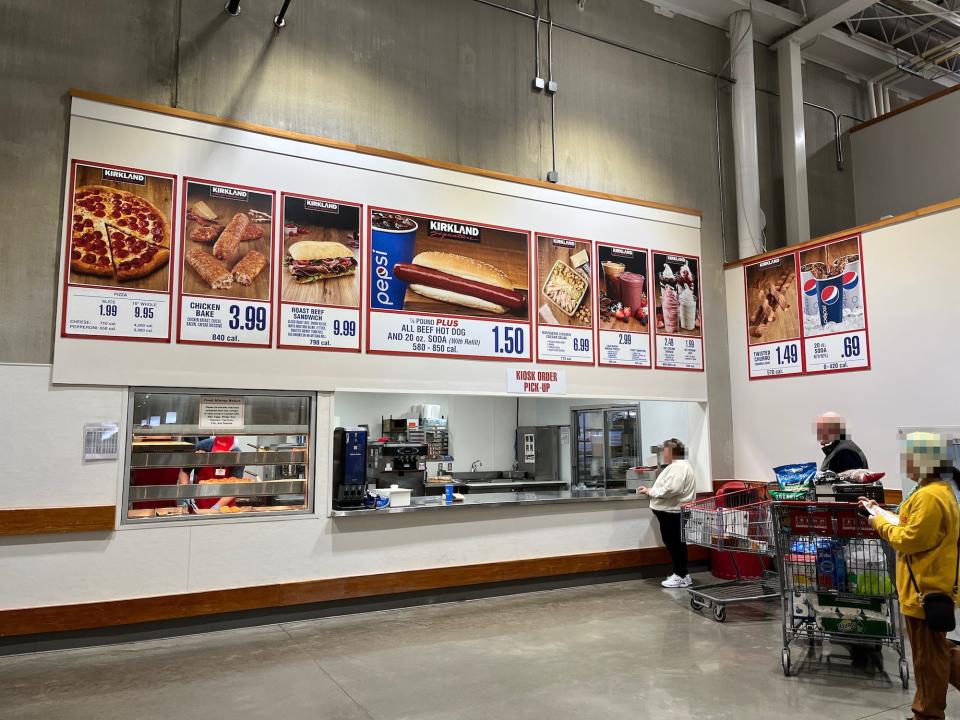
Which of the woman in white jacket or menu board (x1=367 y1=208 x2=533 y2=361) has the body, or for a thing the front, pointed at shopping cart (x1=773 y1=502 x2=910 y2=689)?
the menu board

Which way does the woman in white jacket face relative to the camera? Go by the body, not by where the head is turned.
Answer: to the viewer's left

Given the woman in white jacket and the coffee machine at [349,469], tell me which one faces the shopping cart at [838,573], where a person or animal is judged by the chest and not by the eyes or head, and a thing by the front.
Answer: the coffee machine

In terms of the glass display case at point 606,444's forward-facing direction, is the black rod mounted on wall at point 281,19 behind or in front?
in front

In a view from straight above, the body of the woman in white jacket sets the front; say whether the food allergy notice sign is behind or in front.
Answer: in front

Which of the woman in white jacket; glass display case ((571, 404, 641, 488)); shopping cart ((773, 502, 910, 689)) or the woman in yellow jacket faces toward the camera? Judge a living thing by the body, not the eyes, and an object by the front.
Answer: the glass display case

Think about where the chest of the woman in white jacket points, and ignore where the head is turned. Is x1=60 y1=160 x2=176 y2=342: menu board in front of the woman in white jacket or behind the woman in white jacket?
in front

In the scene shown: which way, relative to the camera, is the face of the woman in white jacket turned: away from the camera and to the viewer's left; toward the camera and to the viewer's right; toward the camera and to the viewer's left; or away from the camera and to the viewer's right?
away from the camera and to the viewer's left

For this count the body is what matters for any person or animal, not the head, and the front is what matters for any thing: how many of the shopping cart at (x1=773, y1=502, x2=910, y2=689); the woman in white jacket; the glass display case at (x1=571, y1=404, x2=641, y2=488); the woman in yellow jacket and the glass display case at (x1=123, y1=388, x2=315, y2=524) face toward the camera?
2

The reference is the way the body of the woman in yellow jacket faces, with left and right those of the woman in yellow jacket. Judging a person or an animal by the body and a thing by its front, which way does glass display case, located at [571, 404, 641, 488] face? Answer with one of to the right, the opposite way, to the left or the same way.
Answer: to the left

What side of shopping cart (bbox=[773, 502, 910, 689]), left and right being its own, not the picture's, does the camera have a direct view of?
back

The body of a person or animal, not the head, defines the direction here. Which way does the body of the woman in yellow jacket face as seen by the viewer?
to the viewer's left
